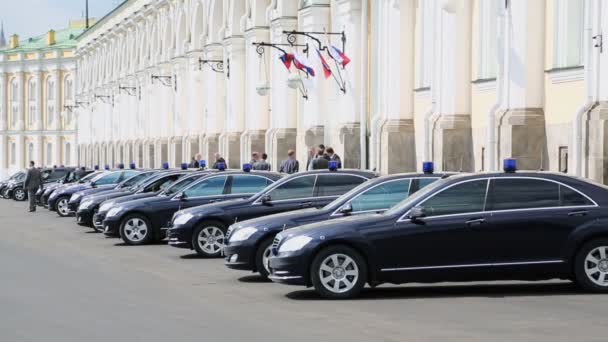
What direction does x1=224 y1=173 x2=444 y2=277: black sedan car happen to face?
to the viewer's left

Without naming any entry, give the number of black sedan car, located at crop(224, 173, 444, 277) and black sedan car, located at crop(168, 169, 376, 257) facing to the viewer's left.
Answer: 2

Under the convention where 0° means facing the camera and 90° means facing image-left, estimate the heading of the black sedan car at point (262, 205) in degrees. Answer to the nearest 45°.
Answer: approximately 90°

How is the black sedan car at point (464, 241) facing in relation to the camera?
to the viewer's left

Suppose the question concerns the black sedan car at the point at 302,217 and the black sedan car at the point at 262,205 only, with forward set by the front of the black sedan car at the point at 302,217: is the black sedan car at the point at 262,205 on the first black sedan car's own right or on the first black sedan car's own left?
on the first black sedan car's own right

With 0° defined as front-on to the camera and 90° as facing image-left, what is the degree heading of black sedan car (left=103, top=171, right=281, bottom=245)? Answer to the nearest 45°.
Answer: approximately 90°

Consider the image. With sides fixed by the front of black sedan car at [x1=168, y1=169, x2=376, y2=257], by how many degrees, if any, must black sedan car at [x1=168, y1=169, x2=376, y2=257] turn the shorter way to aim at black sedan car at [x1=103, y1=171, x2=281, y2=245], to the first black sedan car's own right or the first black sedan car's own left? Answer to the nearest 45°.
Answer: approximately 45° to the first black sedan car's own right

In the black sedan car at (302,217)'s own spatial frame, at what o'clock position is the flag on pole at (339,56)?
The flag on pole is roughly at 3 o'clock from the black sedan car.

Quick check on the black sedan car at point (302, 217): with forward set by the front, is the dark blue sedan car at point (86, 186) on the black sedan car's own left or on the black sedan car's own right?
on the black sedan car's own right
